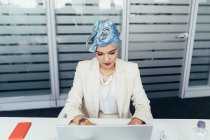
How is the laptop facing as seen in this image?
away from the camera

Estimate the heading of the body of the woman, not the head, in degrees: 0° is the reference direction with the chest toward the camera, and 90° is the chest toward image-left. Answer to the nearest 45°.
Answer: approximately 0°

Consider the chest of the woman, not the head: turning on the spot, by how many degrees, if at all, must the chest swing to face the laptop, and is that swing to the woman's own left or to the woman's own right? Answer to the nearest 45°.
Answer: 0° — they already face it

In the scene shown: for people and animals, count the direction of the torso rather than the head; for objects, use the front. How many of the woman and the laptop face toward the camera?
1

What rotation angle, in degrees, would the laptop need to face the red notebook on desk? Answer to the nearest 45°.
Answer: approximately 45° to its left

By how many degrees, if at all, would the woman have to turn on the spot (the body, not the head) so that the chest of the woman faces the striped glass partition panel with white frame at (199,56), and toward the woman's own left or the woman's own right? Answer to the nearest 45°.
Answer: approximately 135° to the woman's own left

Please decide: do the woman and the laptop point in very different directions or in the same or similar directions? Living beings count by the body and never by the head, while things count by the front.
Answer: very different directions

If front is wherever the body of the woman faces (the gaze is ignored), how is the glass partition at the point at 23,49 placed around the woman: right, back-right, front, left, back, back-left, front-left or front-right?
back-right

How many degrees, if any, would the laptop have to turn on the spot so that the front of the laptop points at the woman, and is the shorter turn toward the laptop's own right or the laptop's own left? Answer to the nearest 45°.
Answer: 0° — it already faces them

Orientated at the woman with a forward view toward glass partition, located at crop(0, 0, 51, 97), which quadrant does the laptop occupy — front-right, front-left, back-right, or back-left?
back-left

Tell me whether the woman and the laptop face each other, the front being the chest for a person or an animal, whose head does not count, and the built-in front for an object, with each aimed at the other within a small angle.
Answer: yes

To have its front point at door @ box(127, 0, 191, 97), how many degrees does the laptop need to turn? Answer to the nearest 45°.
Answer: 0° — it already faces it

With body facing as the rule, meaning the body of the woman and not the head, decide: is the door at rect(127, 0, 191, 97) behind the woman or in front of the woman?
behind
